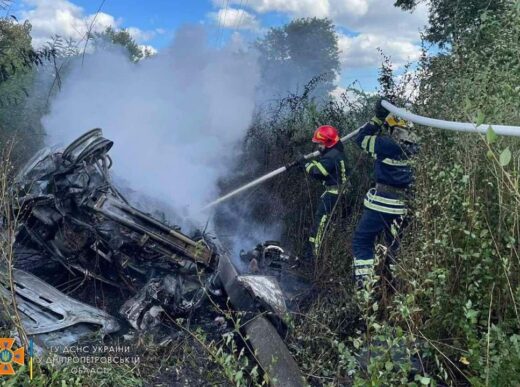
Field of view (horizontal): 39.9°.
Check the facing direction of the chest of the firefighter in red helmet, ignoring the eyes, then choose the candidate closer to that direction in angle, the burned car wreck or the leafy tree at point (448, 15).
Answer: the burned car wreck

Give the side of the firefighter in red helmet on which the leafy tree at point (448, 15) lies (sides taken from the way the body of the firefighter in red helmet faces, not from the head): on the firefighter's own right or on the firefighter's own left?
on the firefighter's own right

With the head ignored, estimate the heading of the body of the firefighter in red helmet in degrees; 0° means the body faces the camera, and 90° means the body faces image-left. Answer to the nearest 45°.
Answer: approximately 90°

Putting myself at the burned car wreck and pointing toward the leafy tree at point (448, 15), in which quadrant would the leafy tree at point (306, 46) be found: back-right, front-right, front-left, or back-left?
front-left

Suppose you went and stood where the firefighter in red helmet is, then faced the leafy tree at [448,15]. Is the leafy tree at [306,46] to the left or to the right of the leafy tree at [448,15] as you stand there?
left

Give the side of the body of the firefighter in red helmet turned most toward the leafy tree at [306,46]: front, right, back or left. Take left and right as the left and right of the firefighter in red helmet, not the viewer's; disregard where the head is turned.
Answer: right

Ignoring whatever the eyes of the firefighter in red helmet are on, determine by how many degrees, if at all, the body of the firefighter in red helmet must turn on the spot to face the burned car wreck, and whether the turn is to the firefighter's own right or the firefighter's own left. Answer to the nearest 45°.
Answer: approximately 45° to the firefighter's own left

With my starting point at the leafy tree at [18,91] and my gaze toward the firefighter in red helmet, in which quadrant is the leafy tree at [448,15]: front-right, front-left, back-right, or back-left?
front-left

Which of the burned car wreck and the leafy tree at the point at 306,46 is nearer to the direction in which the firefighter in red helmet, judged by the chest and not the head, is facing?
the burned car wreck

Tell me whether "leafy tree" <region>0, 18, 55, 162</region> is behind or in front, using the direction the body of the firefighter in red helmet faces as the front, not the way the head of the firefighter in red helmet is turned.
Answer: in front
